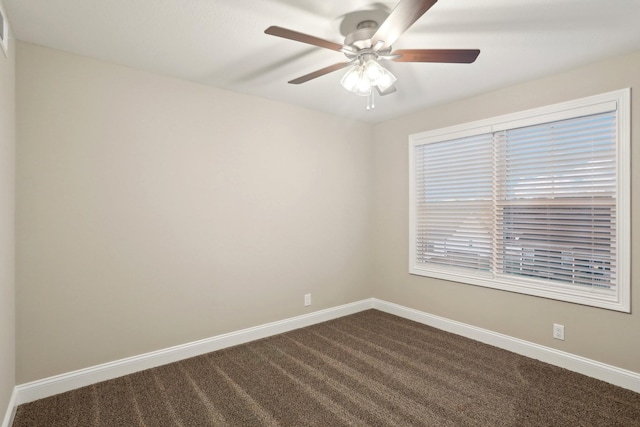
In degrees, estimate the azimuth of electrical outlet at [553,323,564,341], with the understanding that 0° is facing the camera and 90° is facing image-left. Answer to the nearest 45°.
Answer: approximately 45°
